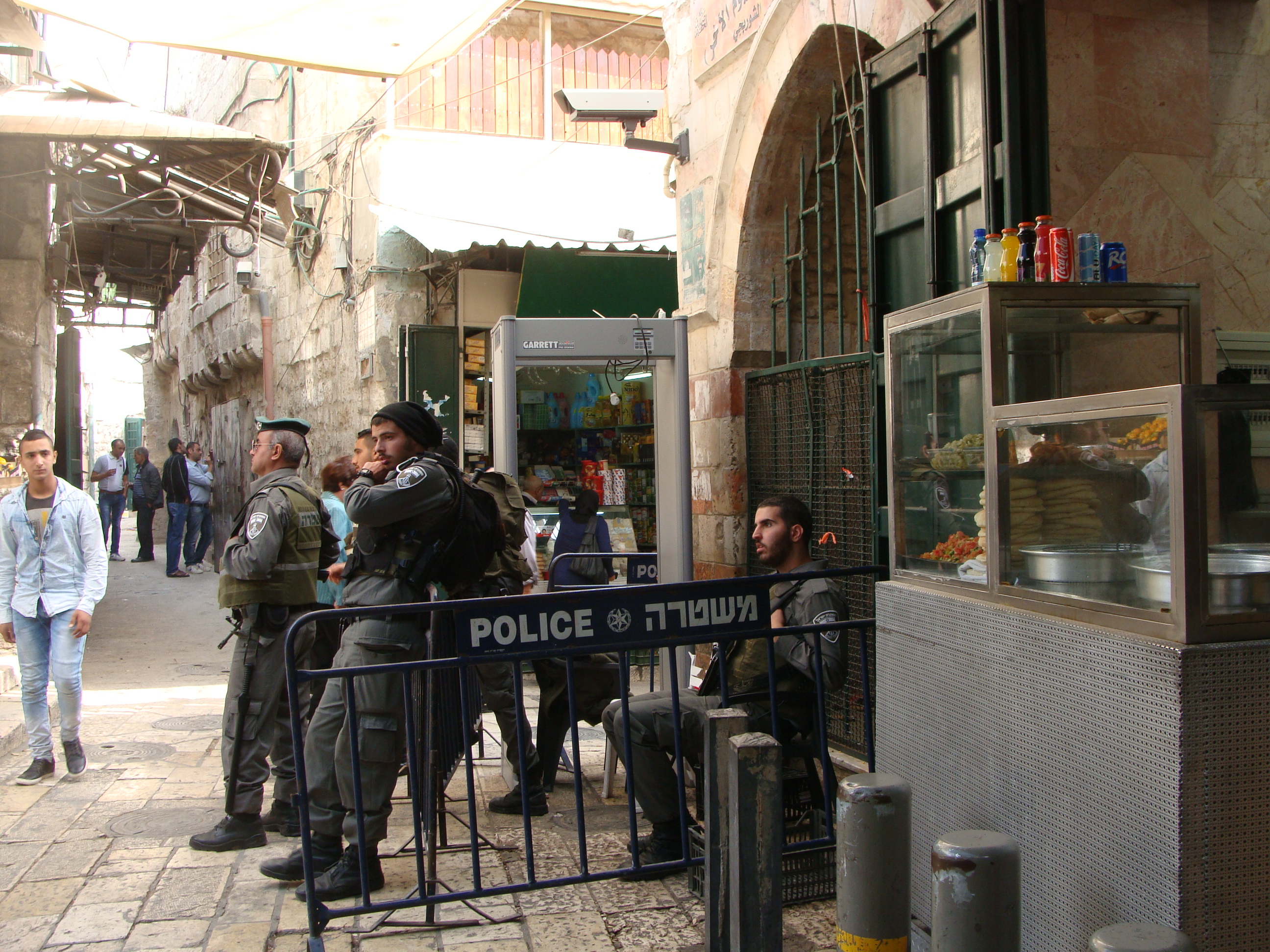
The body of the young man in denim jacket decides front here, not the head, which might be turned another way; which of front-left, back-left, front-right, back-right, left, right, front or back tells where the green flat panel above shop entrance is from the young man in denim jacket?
back-left

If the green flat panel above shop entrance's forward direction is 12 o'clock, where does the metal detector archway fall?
The metal detector archway is roughly at 12 o'clock from the green flat panel above shop entrance.

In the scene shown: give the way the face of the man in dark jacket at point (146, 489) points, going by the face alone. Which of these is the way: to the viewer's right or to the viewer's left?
to the viewer's left

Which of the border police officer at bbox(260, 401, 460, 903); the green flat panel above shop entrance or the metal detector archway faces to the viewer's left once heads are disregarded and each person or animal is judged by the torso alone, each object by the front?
the border police officer

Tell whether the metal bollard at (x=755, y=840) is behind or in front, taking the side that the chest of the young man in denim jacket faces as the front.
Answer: in front

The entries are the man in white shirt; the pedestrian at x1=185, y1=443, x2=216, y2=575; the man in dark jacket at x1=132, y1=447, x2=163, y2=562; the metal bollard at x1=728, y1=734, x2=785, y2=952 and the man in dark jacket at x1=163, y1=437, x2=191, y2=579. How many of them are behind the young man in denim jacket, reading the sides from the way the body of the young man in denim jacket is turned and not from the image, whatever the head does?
4

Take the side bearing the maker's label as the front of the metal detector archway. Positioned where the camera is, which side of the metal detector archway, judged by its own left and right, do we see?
front

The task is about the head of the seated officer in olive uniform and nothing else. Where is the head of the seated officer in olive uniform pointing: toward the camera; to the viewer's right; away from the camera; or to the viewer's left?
to the viewer's left

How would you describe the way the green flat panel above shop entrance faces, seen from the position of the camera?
facing the viewer

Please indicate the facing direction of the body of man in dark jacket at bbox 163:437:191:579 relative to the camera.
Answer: to the viewer's right

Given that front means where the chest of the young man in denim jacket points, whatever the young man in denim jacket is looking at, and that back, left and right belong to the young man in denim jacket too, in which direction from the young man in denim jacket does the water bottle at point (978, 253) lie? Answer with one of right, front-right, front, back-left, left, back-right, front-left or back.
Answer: front-left

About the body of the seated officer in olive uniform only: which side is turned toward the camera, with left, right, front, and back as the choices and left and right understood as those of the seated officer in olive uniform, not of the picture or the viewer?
left

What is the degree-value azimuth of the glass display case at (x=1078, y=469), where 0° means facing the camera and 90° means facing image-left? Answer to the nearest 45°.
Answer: approximately 45°

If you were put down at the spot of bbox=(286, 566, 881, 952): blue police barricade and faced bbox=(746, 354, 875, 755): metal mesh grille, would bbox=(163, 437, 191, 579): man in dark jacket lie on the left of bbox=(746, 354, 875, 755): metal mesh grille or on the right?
left

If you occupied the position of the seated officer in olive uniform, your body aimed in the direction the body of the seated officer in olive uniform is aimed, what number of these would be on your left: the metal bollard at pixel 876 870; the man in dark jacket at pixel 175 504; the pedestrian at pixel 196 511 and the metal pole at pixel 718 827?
2
